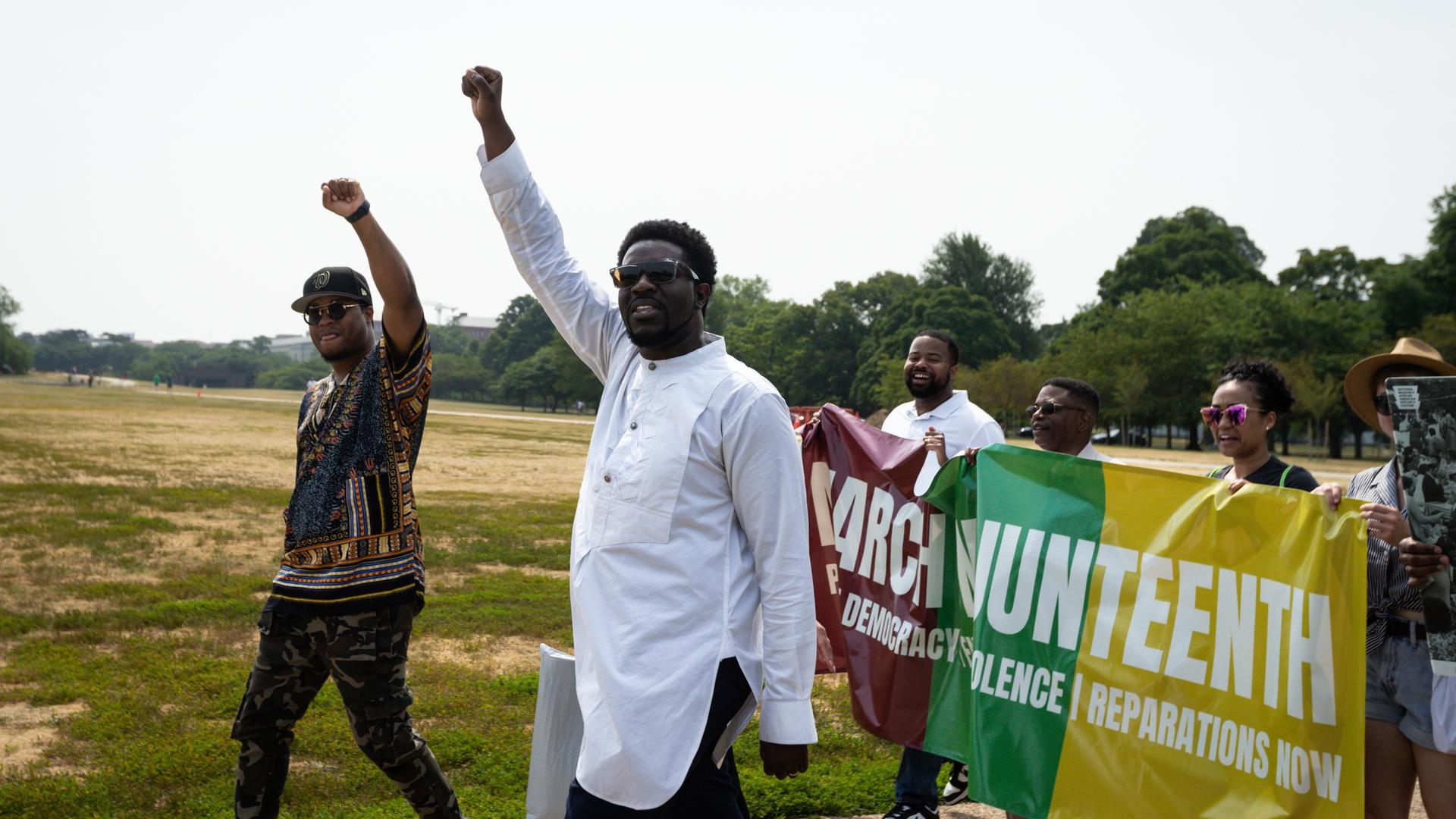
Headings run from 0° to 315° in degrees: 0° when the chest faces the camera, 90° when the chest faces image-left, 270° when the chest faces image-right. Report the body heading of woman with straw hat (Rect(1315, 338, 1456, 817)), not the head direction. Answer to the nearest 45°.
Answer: approximately 45°

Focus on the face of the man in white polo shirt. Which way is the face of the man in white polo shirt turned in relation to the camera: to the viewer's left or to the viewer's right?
to the viewer's left

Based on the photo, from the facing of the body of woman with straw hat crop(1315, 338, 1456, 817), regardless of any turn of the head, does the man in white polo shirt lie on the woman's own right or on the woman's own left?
on the woman's own right

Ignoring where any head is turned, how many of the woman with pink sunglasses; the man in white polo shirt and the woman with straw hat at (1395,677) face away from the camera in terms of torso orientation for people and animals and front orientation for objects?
0

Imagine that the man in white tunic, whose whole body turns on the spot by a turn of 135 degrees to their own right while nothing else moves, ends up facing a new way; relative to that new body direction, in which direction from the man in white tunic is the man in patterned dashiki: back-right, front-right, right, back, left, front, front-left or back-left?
front-left

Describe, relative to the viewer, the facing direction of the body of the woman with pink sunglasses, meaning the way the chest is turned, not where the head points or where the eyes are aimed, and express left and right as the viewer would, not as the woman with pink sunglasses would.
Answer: facing the viewer and to the left of the viewer

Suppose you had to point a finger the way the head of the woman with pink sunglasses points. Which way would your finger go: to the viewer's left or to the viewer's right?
to the viewer's left

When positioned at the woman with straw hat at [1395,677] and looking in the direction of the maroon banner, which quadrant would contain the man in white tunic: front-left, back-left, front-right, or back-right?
front-left

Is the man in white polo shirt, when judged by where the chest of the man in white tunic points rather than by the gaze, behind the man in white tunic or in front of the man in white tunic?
behind

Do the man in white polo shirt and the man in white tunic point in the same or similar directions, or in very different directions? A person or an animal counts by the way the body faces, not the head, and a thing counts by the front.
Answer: same or similar directions

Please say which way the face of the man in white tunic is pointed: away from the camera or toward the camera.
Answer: toward the camera

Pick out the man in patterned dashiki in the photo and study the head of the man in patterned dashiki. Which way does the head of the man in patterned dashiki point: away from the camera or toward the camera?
toward the camera

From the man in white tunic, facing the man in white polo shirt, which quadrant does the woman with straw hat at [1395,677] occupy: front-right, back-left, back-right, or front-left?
front-right
